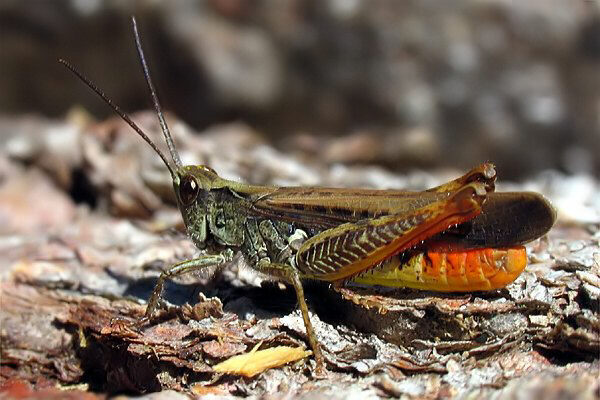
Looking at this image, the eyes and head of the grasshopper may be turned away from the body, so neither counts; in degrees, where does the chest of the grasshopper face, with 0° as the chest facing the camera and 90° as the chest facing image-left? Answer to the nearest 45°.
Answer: approximately 90°
